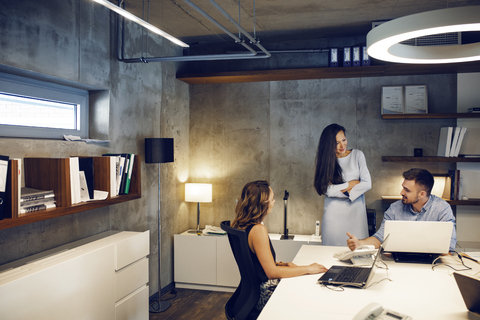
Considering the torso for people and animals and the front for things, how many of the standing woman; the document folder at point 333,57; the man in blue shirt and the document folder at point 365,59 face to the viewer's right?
0

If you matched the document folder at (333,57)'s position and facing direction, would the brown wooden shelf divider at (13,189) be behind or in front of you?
in front

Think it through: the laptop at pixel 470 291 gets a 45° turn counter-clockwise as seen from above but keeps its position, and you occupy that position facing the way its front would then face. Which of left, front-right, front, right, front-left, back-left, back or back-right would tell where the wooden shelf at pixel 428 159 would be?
front

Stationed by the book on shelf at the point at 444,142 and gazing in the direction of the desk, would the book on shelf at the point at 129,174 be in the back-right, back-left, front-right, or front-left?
front-right

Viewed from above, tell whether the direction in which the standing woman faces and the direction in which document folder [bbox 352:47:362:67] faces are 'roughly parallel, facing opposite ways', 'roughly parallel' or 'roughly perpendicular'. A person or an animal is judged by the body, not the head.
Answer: roughly parallel

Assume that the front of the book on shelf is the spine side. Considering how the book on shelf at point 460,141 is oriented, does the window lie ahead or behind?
ahead

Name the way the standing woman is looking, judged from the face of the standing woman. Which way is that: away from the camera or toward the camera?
toward the camera

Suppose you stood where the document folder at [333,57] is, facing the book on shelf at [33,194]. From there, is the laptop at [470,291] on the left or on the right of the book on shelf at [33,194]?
left

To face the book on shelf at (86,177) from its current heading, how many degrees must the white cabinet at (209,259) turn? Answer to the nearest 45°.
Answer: approximately 45° to its right

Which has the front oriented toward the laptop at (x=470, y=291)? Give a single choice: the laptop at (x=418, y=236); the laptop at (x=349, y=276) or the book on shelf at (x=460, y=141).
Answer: the book on shelf

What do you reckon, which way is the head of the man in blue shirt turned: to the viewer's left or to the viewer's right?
to the viewer's left

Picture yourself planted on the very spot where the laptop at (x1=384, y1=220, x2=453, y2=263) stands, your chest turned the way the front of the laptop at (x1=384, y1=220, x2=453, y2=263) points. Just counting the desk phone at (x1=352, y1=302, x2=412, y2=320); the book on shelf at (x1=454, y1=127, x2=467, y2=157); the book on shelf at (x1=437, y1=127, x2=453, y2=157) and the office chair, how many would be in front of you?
2

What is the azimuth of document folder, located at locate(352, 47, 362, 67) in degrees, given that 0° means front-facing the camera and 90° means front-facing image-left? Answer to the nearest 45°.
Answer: approximately 0°

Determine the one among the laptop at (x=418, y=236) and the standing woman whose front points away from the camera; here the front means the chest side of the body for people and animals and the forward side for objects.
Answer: the laptop

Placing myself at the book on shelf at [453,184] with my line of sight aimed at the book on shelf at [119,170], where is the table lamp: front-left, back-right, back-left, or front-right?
front-right

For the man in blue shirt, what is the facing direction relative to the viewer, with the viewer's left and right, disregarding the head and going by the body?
facing the viewer and to the left of the viewer

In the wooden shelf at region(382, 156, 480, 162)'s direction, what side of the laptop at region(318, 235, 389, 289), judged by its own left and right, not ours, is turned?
right

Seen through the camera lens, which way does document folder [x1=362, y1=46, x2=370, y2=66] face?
facing the viewer

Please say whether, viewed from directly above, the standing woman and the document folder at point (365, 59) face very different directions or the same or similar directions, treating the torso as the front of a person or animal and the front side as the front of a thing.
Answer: same or similar directions

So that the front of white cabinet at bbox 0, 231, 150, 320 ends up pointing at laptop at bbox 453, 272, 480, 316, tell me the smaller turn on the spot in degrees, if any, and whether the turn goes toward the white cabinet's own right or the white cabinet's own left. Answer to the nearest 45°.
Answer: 0° — it already faces it
